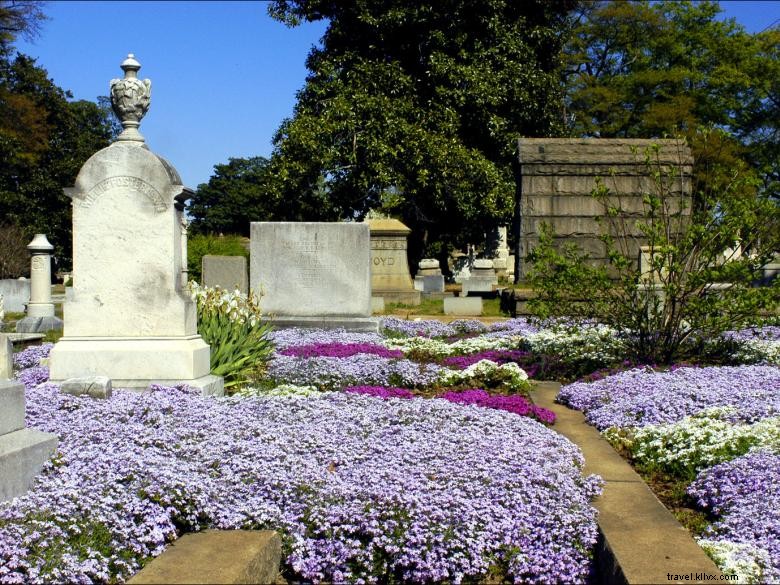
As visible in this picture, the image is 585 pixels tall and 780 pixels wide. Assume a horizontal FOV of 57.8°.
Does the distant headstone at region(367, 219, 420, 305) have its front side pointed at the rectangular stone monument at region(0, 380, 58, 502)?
yes

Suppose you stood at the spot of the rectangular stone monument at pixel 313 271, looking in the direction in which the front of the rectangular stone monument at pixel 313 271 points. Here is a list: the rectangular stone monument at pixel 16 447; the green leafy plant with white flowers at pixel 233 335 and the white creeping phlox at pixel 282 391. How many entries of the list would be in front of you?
3

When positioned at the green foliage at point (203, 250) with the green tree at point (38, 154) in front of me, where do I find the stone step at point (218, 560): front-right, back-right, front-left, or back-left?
back-left

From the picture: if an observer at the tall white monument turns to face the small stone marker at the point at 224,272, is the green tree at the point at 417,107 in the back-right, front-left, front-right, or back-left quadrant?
front-right

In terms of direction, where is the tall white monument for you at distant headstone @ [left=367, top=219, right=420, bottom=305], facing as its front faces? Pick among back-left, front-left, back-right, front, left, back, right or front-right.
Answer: front

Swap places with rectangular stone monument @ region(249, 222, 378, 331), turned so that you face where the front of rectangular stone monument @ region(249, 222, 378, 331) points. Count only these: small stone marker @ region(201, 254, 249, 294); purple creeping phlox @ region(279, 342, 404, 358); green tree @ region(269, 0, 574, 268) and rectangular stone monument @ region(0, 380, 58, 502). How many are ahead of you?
2

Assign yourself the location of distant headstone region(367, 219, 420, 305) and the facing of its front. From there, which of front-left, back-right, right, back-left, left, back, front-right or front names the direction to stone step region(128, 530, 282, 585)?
front

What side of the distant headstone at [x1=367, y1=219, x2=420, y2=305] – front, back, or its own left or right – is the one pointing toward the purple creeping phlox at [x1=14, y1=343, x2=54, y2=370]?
front

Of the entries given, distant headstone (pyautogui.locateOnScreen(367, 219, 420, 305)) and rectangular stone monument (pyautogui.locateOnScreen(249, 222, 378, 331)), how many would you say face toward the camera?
2

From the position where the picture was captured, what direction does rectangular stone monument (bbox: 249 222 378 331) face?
facing the viewer

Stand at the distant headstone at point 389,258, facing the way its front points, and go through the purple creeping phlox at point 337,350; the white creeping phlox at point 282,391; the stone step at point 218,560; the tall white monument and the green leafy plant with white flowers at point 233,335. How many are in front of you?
5

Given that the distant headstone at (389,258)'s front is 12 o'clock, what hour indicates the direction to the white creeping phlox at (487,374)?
The white creeping phlox is roughly at 12 o'clock from the distant headstone.

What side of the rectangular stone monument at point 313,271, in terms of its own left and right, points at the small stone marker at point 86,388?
front

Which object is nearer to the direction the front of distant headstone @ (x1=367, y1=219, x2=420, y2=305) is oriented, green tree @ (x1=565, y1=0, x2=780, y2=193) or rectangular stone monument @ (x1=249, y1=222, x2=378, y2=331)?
the rectangular stone monument

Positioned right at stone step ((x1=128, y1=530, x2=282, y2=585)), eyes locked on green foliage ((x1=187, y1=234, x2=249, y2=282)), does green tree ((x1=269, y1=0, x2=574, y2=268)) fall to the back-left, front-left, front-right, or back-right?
front-right

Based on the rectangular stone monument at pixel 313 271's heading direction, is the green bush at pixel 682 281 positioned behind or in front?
in front

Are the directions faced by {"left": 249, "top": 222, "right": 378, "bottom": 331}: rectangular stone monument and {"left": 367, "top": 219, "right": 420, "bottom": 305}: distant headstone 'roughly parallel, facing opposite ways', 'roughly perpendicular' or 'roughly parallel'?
roughly parallel

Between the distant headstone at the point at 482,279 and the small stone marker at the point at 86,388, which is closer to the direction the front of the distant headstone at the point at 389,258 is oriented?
the small stone marker
